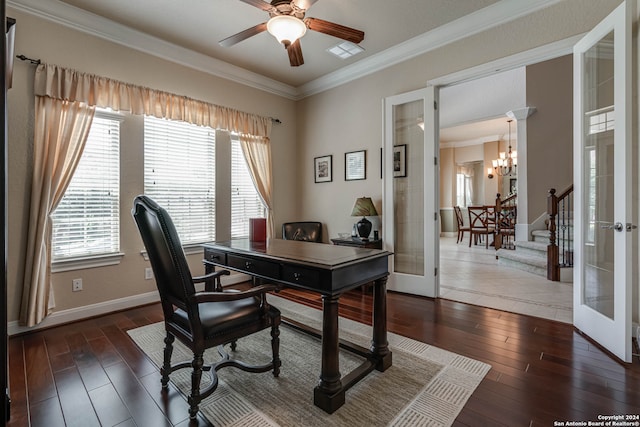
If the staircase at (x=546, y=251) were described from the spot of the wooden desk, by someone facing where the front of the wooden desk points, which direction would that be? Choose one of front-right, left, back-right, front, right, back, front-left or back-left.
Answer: back

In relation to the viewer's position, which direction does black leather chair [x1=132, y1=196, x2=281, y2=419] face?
facing away from the viewer and to the right of the viewer

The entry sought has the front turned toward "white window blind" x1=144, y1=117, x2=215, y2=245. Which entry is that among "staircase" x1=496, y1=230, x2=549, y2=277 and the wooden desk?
the staircase

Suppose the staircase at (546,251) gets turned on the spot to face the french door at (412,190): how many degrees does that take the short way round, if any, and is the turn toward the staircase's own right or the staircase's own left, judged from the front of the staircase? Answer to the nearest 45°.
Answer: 0° — it already faces it

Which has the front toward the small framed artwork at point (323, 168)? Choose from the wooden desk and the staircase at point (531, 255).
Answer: the staircase

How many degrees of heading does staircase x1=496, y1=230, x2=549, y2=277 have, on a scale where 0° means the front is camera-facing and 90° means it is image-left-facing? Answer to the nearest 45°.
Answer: approximately 45°
